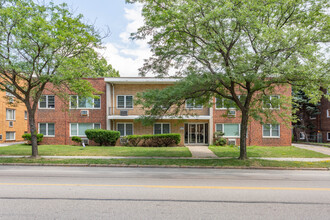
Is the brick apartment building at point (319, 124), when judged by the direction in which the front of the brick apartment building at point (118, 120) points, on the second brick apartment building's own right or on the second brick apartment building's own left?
on the second brick apartment building's own left

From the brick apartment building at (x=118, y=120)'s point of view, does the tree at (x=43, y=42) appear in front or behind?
in front

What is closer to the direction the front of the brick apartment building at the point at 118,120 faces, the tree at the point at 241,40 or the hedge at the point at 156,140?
the hedge

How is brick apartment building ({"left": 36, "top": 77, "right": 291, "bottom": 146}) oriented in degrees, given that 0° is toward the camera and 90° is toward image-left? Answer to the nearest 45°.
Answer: approximately 0°

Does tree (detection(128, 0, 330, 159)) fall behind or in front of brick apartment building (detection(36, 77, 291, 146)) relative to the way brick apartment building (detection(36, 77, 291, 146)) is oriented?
in front

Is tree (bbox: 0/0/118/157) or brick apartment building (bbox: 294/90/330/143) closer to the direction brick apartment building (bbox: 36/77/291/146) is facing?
the tree
